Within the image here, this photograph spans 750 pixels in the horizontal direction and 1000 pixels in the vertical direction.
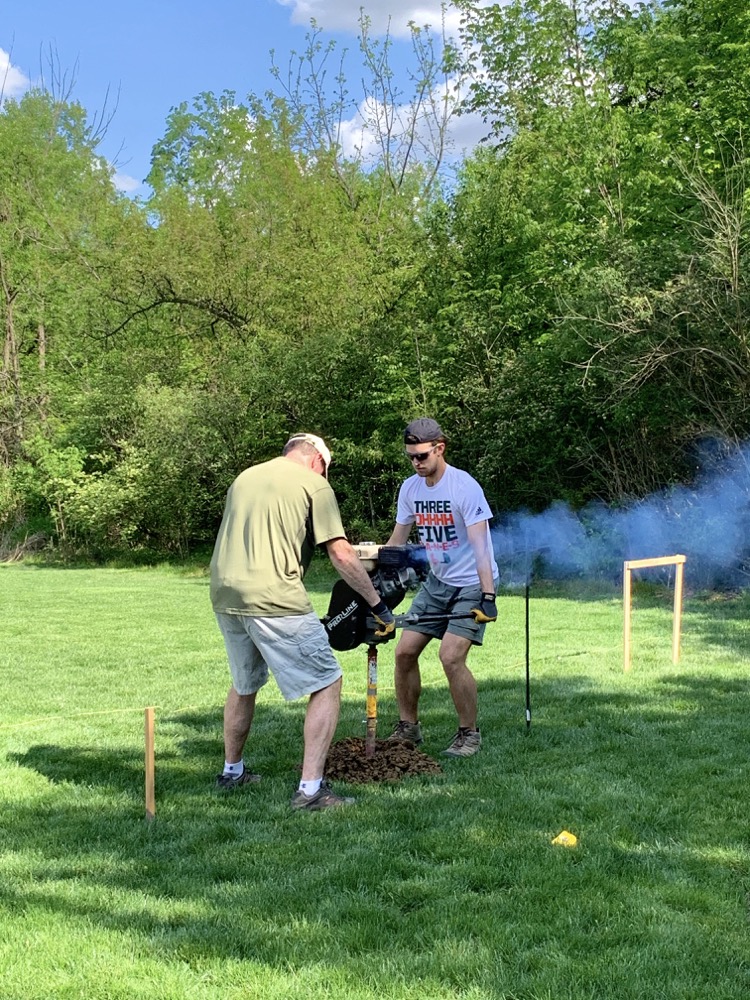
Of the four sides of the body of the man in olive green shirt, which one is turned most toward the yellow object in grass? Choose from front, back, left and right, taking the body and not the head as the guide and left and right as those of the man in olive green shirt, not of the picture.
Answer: right

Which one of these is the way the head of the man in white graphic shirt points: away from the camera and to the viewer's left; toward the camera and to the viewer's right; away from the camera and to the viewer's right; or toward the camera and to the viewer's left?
toward the camera and to the viewer's left

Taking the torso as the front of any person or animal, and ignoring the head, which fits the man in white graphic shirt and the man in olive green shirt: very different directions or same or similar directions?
very different directions

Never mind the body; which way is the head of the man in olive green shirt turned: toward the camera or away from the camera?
away from the camera

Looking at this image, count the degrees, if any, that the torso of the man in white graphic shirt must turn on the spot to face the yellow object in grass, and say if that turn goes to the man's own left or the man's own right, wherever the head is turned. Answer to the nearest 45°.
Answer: approximately 45° to the man's own left

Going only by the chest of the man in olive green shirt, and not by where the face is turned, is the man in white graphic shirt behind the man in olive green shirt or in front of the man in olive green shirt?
in front

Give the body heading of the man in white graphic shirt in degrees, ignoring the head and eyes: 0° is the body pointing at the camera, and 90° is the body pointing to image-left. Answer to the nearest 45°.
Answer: approximately 45°

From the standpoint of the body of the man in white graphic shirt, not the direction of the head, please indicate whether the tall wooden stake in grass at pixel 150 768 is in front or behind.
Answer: in front

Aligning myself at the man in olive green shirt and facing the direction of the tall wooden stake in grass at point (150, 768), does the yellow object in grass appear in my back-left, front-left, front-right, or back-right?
back-left

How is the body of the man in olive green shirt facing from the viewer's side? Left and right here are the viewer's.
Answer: facing away from the viewer and to the right of the viewer
